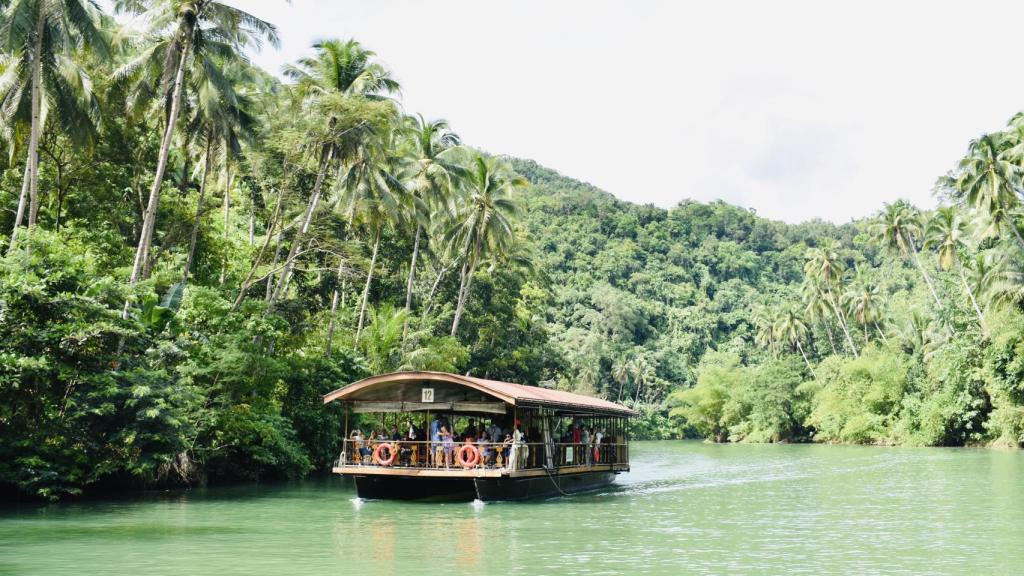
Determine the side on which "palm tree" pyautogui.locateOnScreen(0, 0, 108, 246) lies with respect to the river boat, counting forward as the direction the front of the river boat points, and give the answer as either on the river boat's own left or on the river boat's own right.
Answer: on the river boat's own right

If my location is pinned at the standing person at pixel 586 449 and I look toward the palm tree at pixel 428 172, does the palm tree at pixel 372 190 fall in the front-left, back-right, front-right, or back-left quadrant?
front-left

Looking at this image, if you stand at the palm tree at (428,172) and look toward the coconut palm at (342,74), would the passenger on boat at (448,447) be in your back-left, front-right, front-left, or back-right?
front-left

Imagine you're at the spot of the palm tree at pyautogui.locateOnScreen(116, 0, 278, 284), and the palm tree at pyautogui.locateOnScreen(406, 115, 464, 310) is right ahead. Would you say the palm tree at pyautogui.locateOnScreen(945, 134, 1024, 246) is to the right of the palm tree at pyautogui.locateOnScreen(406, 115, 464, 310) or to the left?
right

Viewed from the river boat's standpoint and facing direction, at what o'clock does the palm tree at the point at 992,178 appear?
The palm tree is roughly at 6 o'clock from the river boat.

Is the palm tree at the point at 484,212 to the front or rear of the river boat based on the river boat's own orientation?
to the rear

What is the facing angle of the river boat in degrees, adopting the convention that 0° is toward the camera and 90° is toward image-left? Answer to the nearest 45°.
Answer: approximately 45°

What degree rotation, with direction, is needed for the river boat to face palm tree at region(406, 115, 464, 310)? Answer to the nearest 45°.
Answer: approximately 135° to its right

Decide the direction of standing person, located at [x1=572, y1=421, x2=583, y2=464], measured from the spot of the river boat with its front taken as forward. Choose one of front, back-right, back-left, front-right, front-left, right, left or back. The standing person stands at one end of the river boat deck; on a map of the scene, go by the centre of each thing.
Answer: back

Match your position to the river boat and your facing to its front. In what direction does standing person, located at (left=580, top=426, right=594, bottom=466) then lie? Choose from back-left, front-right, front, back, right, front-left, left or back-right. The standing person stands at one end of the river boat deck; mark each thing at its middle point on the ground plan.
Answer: back

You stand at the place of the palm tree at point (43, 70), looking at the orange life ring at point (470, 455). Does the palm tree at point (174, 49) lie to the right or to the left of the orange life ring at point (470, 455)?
left
